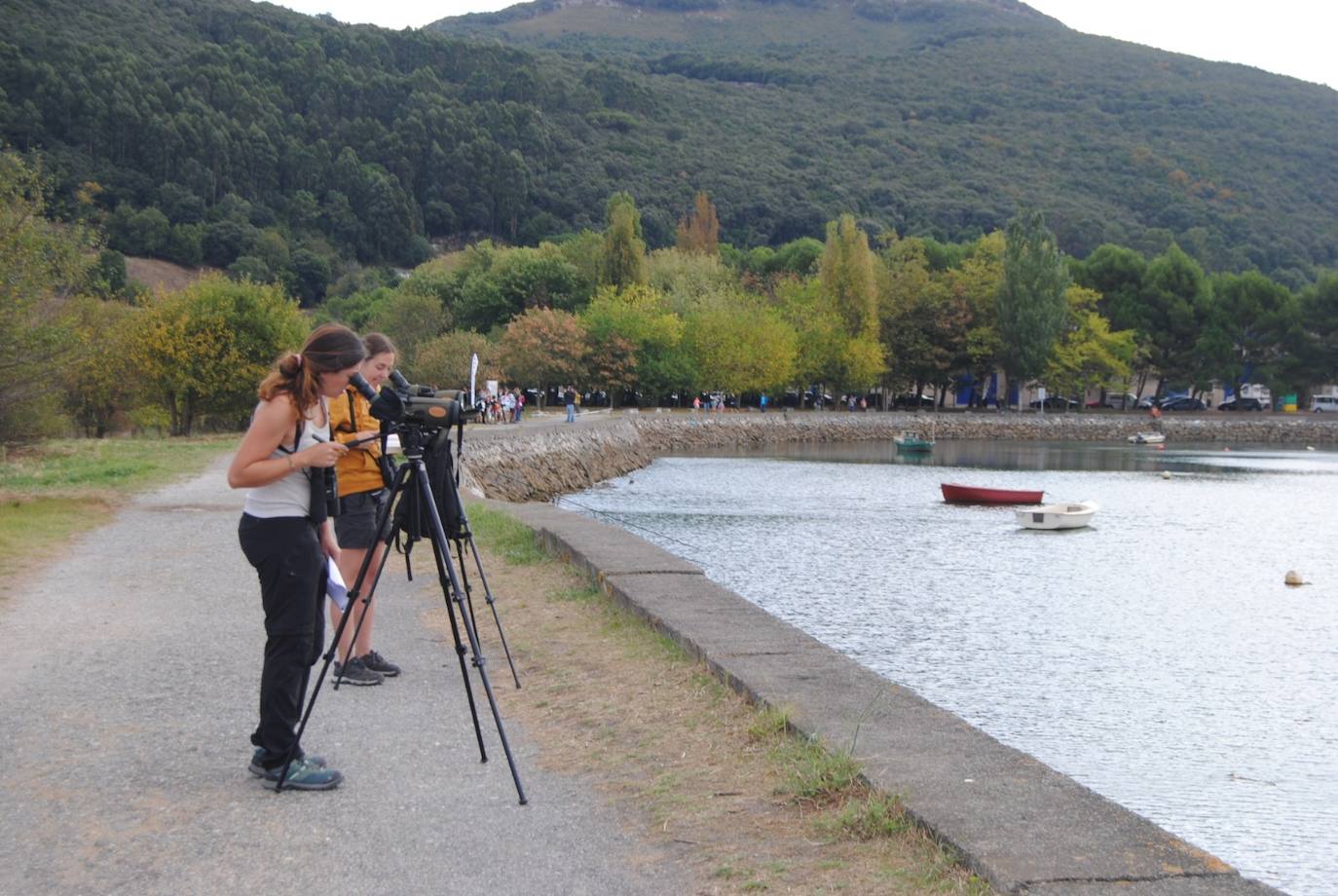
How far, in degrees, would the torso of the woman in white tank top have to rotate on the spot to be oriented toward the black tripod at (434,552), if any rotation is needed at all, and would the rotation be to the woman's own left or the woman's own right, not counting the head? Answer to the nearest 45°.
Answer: approximately 45° to the woman's own left

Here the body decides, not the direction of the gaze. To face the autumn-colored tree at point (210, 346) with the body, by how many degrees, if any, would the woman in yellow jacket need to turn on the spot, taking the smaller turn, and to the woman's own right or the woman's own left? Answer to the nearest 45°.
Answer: approximately 90° to the woman's own left

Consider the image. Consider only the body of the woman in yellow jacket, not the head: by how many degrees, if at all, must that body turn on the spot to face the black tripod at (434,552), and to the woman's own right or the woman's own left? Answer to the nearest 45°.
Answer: approximately 90° to the woman's own right

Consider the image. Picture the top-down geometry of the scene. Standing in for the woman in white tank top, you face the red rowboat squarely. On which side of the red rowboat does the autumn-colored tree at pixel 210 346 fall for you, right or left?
left

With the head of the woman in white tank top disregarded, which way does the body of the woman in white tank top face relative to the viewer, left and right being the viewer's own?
facing to the right of the viewer

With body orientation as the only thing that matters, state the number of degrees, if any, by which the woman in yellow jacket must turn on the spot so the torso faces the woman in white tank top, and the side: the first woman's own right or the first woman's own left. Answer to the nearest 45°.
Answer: approximately 90° to the first woman's own right

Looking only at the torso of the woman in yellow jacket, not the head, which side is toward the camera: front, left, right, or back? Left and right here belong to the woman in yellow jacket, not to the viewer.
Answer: right

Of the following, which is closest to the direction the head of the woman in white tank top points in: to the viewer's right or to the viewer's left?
to the viewer's right
